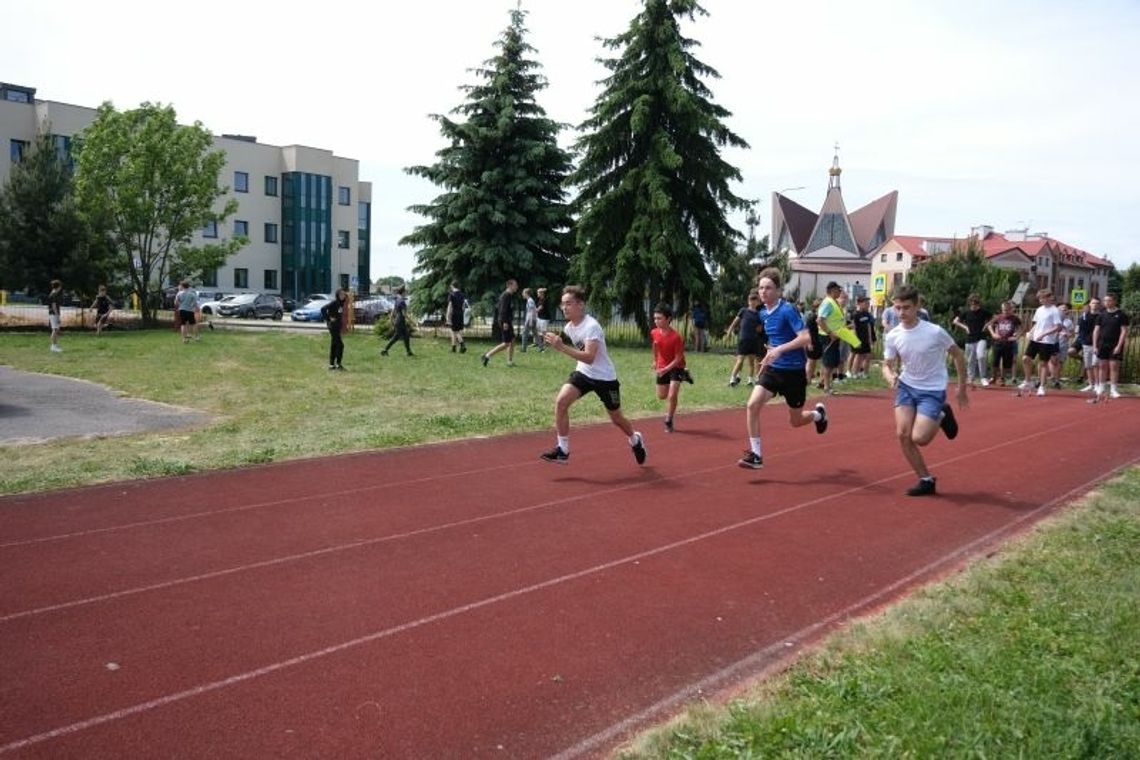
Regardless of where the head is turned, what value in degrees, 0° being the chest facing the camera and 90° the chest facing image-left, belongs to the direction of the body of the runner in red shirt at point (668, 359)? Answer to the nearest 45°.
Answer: approximately 45°

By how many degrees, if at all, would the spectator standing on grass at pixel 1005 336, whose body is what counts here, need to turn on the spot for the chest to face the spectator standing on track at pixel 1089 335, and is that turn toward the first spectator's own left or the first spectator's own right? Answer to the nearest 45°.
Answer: approximately 90° to the first spectator's own left

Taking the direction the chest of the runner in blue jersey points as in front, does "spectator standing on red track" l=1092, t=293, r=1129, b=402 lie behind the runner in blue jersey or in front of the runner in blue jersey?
behind

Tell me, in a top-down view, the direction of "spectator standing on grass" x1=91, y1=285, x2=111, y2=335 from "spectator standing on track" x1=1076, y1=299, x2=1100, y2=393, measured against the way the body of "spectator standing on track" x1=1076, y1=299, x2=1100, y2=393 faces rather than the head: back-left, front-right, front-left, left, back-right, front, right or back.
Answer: front-right

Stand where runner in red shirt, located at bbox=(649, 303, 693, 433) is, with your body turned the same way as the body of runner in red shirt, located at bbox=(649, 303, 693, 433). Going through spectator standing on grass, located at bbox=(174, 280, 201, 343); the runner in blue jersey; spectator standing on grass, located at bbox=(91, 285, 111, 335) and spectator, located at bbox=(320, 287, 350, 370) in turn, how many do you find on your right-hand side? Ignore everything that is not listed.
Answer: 3

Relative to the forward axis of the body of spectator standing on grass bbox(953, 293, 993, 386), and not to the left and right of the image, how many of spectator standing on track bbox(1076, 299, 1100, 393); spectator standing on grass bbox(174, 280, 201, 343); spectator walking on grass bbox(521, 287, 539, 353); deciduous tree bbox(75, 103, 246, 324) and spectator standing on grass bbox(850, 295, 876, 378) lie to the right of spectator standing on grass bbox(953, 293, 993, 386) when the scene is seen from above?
4

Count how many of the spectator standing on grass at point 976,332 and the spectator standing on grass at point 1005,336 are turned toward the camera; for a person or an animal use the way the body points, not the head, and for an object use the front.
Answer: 2

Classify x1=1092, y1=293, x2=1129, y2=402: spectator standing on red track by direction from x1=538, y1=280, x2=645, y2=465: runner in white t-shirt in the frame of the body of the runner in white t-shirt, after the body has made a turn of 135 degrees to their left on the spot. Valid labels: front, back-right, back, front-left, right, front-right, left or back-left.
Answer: front-left
